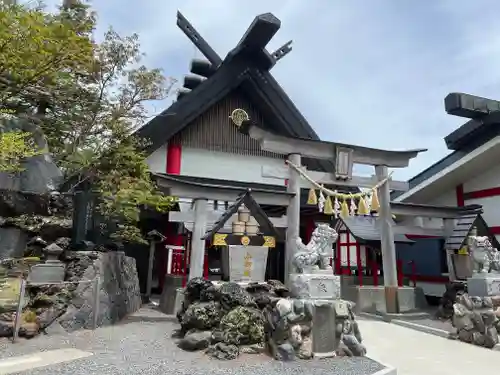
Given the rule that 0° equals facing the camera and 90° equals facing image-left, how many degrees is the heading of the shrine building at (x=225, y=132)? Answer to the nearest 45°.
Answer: approximately 315°

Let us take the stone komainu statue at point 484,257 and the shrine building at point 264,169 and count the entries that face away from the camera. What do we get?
0

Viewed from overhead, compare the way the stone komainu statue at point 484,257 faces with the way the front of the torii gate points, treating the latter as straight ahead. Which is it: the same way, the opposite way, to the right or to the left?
to the right

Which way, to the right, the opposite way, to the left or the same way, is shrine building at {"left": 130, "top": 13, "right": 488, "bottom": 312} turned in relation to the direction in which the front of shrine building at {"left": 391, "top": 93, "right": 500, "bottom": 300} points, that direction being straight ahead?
to the left

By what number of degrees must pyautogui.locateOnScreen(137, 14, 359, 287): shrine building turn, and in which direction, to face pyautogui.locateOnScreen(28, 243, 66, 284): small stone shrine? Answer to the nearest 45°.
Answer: approximately 90° to its right

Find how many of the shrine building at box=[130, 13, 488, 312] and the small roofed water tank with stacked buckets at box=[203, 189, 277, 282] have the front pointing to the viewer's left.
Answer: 0

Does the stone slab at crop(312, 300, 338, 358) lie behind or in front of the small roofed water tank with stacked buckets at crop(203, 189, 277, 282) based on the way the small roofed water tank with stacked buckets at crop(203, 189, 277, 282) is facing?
in front

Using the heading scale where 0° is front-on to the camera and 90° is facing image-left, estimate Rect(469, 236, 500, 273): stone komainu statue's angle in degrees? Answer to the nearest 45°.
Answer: approximately 45°

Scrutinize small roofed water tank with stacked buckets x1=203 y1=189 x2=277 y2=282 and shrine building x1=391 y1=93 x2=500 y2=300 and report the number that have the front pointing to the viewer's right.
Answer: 0

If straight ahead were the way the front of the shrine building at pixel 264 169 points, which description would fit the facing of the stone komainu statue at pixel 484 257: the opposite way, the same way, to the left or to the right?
to the right

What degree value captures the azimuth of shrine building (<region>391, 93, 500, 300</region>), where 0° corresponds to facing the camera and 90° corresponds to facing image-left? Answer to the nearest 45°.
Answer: approximately 45°

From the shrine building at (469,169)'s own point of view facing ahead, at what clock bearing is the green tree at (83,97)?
The green tree is roughly at 12 o'clock from the shrine building.

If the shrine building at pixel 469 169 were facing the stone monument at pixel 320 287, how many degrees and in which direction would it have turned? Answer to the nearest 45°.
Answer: approximately 45° to its left
